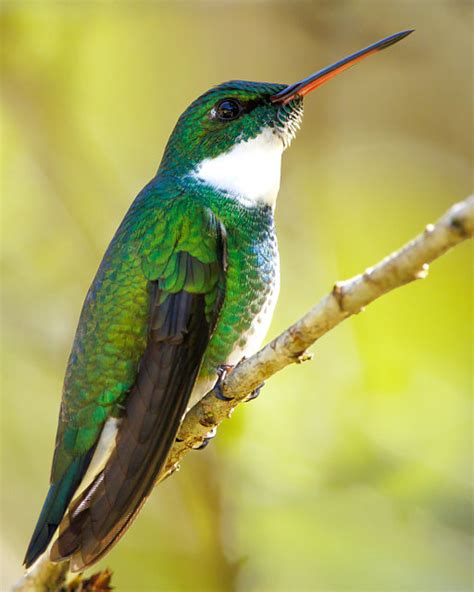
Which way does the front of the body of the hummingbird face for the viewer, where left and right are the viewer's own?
facing to the right of the viewer
